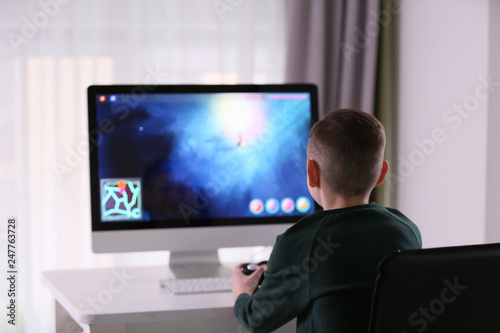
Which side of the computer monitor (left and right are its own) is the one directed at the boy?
front

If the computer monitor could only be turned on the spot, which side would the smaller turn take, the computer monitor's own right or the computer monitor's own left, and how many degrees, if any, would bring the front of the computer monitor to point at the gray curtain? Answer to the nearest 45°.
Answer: approximately 135° to the computer monitor's own left

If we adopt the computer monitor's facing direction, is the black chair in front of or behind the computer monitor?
in front

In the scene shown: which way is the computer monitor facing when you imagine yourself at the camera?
facing the viewer

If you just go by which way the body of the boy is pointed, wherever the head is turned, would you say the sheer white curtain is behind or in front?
in front

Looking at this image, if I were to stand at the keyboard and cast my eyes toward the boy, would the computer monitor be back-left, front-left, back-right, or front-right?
back-left

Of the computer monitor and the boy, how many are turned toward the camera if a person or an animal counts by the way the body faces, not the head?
1

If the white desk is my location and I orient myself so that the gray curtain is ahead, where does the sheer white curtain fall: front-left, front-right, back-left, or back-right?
front-left

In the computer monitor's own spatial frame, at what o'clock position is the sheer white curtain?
The sheer white curtain is roughly at 5 o'clock from the computer monitor.

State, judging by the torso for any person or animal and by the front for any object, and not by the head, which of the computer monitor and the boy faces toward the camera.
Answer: the computer monitor

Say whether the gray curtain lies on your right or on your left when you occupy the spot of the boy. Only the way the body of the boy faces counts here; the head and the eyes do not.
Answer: on your right

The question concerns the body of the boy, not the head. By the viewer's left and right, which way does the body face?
facing away from the viewer and to the left of the viewer

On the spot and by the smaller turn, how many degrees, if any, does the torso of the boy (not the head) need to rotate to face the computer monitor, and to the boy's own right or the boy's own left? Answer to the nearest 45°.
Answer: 0° — they already face it
